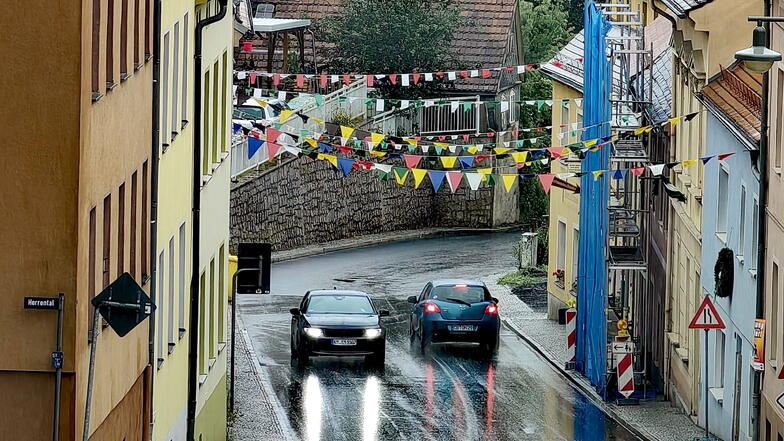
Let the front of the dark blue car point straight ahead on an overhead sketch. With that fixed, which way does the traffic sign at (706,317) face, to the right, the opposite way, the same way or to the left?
the opposite way

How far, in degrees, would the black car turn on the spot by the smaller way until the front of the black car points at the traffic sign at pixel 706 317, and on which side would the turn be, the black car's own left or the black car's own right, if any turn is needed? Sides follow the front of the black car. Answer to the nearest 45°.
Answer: approximately 45° to the black car's own left

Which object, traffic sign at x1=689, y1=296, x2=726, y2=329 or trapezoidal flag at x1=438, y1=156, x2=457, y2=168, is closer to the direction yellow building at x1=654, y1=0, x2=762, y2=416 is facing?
the trapezoidal flag

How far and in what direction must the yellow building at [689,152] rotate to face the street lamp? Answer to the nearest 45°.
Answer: approximately 90° to its left

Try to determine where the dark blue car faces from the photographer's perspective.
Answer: facing away from the viewer

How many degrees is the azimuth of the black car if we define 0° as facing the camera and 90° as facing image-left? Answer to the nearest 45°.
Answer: approximately 0°

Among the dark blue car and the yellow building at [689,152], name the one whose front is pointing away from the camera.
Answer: the dark blue car

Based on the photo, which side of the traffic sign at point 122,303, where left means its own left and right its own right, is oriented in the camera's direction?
back

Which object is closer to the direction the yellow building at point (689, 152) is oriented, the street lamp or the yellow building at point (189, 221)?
the yellow building

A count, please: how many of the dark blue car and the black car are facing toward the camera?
1

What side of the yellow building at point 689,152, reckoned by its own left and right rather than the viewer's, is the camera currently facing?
left
